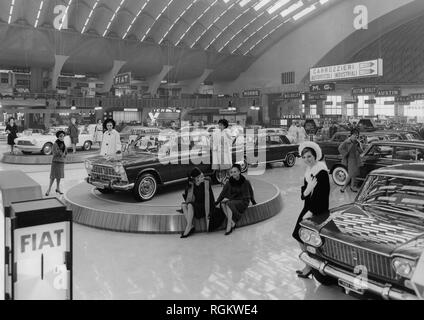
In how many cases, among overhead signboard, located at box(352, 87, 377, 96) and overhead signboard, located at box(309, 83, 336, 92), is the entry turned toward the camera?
2

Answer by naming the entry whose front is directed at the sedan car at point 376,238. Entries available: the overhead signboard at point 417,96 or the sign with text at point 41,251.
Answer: the overhead signboard

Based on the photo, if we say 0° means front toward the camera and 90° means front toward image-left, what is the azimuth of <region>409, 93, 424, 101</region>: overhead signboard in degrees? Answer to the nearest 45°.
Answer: approximately 0°

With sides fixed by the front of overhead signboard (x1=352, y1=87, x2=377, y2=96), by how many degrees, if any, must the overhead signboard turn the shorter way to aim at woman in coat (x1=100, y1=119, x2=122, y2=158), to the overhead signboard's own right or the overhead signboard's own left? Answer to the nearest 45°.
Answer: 0° — it already faces them

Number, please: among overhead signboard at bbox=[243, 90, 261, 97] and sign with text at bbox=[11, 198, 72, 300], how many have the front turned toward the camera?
2

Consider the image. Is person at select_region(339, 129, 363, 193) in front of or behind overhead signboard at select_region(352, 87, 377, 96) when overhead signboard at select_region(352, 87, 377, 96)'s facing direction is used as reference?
in front

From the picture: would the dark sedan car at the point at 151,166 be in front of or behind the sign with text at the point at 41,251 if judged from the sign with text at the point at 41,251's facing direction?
behind

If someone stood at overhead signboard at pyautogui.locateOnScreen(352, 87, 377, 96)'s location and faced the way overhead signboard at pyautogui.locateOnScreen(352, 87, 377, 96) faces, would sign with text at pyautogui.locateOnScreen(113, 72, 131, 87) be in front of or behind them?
in front
